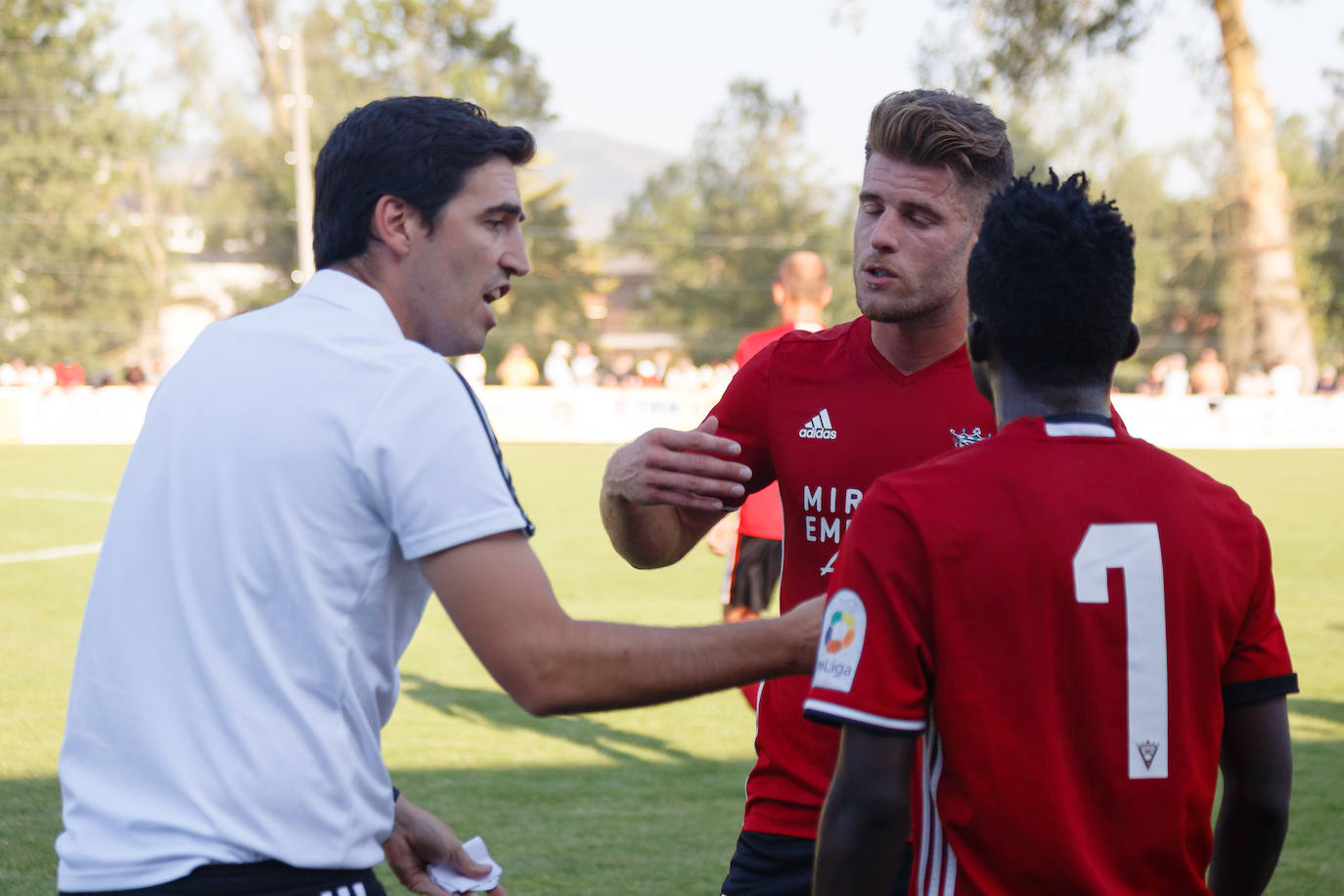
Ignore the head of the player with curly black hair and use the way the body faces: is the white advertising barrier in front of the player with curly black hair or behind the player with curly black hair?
in front

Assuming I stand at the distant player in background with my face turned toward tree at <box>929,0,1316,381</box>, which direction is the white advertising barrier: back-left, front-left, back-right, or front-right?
front-left

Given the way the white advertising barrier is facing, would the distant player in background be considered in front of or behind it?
in front

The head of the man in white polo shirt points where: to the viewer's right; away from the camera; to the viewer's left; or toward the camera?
to the viewer's right

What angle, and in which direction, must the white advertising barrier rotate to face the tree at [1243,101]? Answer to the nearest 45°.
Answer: approximately 135° to its left

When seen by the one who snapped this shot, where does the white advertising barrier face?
facing the viewer

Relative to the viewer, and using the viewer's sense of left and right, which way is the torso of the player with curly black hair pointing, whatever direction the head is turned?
facing away from the viewer and to the left of the viewer

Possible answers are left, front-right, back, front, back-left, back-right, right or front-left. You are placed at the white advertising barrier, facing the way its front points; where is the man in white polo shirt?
front

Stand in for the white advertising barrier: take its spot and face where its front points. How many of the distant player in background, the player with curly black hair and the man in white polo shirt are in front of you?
3

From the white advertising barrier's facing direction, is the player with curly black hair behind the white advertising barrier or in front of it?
in front

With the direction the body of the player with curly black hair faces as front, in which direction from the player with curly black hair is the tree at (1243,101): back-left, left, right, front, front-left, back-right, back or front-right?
front-right
